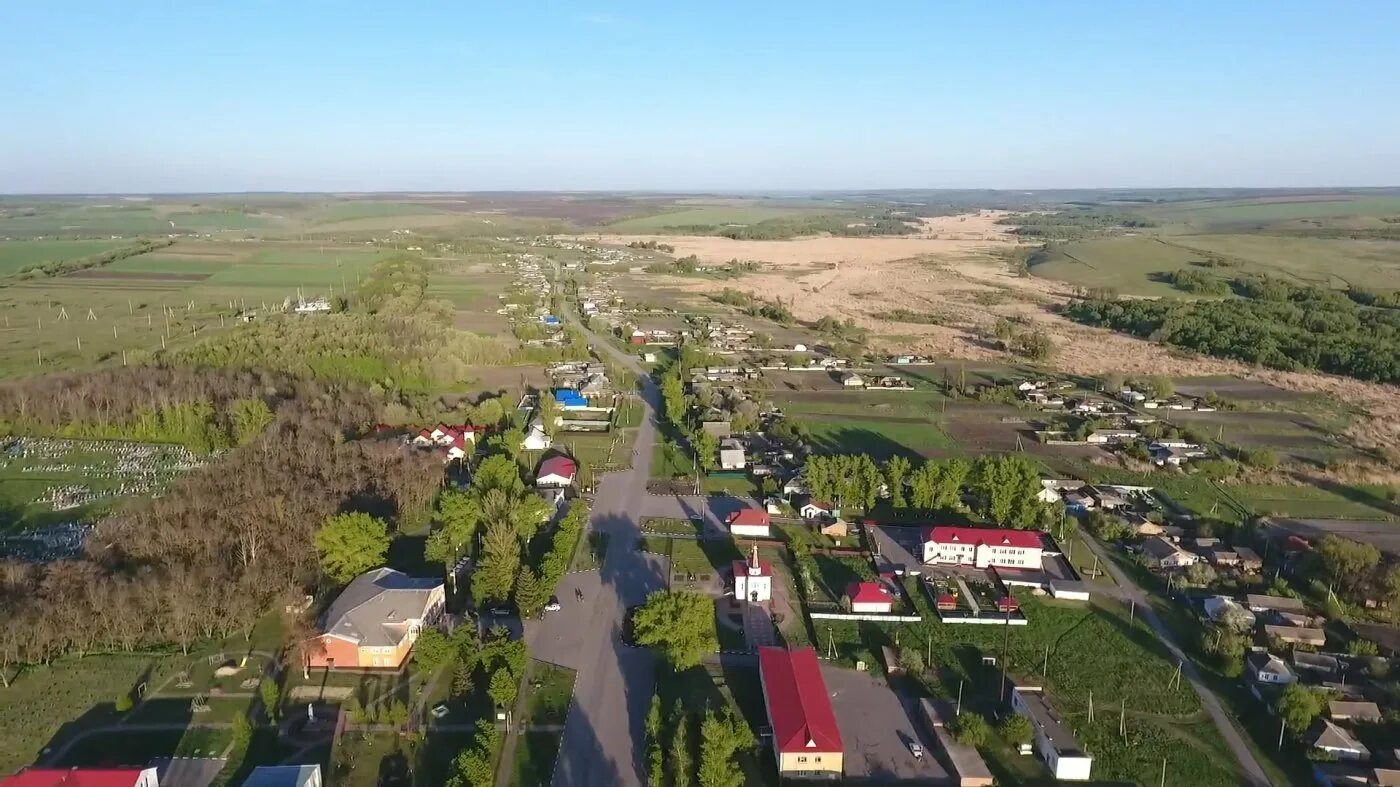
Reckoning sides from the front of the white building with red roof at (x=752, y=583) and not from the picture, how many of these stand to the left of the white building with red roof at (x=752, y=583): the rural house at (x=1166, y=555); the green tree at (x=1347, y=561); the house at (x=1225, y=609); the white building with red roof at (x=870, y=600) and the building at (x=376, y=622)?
4

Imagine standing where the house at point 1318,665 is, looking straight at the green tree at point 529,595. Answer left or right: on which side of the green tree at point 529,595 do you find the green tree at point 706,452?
right

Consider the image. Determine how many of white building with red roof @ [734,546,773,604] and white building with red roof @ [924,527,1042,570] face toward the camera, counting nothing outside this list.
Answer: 2

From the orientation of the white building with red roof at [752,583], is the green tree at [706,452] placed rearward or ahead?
rearward

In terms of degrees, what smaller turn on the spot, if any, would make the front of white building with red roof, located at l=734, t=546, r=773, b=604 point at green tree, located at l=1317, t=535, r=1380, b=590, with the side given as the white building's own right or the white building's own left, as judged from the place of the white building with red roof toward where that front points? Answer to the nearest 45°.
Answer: approximately 90° to the white building's own left

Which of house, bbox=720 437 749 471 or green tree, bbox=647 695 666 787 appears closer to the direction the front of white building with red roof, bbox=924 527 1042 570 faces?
the green tree

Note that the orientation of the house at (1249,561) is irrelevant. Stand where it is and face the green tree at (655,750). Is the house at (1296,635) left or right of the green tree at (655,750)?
left

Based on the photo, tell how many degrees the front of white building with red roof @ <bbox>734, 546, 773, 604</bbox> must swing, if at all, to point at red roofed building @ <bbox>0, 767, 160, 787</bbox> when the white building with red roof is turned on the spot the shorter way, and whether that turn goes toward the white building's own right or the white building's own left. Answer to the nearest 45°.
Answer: approximately 45° to the white building's own right

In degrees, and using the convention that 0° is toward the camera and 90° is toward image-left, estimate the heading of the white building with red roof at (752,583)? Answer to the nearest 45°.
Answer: approximately 0°

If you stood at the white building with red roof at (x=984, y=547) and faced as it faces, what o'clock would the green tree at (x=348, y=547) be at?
The green tree is roughly at 2 o'clock from the white building with red roof.

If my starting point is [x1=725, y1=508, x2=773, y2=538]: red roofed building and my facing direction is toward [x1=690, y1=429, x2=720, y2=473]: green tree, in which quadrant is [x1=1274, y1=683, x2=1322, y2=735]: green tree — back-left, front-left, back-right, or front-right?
back-right
